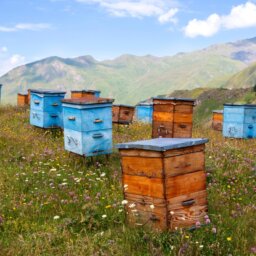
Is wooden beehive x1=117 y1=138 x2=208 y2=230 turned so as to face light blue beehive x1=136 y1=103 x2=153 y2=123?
no

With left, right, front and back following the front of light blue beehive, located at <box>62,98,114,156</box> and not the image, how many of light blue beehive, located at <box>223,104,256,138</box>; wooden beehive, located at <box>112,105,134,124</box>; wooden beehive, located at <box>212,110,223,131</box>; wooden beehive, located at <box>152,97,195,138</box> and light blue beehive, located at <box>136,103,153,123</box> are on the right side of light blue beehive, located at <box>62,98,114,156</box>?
0

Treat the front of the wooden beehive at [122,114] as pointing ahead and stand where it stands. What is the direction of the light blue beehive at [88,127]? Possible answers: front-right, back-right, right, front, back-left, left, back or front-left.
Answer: front-right

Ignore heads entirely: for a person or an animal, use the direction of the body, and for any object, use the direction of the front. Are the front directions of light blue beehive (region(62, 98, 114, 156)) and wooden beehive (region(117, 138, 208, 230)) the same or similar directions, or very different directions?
same or similar directions

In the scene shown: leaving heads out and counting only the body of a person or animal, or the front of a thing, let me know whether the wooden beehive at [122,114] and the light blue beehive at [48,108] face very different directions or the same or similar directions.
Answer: same or similar directions

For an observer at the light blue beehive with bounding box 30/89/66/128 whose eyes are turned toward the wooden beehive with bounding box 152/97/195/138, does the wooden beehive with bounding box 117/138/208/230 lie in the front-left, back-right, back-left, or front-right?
front-right

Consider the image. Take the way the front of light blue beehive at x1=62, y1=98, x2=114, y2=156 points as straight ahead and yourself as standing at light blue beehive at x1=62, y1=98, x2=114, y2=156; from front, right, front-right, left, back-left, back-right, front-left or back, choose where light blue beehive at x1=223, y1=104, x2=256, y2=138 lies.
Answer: left

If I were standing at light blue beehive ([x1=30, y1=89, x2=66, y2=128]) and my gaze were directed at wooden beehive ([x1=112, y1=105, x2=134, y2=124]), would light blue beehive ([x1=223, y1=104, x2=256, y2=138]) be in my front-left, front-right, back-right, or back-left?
front-right

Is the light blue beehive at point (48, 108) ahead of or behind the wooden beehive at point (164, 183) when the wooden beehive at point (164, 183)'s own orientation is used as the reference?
behind

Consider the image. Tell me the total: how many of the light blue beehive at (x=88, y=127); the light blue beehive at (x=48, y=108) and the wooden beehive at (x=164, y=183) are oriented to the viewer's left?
0

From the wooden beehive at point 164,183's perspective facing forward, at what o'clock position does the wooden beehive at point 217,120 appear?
the wooden beehive at point 217,120 is roughly at 8 o'clock from the wooden beehive at point 164,183.

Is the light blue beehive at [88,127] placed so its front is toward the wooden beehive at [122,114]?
no

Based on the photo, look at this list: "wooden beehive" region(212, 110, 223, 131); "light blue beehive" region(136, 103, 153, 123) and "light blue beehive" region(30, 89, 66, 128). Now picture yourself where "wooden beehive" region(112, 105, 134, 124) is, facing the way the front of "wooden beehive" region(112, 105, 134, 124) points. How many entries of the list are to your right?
1

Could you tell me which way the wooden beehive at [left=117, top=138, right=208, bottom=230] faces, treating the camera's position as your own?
facing the viewer and to the right of the viewer

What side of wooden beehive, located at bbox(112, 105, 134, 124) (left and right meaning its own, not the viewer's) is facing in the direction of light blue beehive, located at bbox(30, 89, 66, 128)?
right
